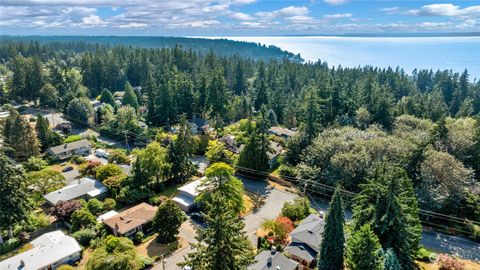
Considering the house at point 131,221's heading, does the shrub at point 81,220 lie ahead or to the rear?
to the rear

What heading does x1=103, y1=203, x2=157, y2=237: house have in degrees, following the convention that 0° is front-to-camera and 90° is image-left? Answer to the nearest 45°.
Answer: approximately 315°

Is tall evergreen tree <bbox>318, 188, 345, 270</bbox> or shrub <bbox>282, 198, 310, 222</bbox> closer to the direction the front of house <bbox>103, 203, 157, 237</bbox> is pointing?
the tall evergreen tree

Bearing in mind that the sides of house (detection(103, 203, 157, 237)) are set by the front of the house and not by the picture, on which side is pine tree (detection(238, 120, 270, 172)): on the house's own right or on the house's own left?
on the house's own left

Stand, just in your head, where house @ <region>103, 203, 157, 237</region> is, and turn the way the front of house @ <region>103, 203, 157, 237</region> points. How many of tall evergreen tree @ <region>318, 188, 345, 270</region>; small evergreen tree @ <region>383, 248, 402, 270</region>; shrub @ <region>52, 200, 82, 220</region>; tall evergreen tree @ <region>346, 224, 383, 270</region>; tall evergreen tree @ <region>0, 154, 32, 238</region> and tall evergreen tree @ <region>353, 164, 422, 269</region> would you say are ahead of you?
4

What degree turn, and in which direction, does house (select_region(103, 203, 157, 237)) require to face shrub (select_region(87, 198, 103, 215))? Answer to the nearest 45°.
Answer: approximately 180°

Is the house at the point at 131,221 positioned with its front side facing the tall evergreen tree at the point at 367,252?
yes

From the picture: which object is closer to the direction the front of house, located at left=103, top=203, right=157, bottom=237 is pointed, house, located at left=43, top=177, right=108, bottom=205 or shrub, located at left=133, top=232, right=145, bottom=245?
the shrub

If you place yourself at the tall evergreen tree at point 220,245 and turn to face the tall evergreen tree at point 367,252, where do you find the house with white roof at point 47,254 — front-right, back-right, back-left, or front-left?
back-left

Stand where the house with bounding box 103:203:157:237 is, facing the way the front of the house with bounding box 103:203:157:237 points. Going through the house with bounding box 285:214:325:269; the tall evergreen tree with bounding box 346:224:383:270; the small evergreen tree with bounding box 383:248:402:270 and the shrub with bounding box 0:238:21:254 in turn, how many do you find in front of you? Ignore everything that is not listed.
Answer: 3

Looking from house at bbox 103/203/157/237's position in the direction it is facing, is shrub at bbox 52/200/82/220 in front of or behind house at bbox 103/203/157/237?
behind

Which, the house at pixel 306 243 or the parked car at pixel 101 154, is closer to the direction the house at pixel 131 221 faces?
the house

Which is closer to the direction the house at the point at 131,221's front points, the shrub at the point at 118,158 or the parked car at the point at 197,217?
the parked car

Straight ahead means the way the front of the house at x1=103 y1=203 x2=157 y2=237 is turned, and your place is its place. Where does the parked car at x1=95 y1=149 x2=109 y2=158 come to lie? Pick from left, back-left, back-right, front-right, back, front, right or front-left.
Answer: back-left
